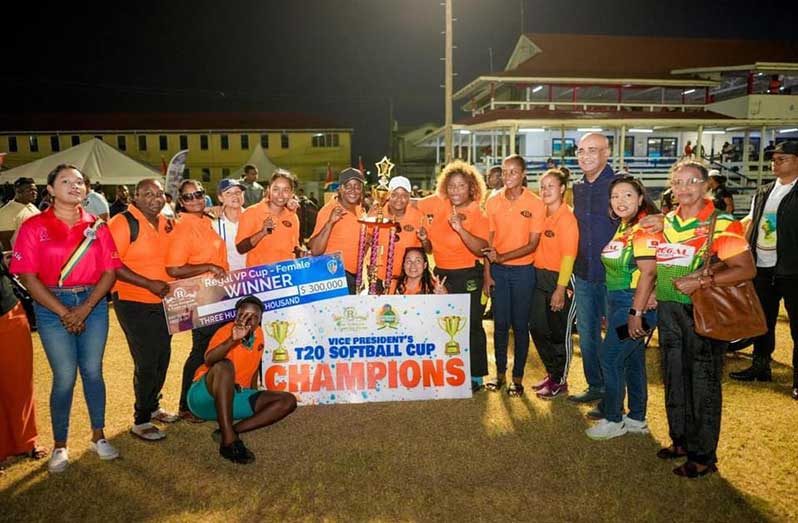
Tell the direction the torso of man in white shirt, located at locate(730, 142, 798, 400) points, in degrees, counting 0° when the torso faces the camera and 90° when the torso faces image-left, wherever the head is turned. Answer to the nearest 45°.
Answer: approximately 45°

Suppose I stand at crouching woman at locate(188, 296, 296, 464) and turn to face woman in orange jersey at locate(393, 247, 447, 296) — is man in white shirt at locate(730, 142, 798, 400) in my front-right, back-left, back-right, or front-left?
front-right

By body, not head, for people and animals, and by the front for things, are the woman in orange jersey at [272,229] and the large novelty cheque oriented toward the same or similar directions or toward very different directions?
same or similar directions

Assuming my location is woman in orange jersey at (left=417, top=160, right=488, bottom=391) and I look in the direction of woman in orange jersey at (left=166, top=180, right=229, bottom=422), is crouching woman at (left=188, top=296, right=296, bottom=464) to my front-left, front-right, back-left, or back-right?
front-left

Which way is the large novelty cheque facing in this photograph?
toward the camera

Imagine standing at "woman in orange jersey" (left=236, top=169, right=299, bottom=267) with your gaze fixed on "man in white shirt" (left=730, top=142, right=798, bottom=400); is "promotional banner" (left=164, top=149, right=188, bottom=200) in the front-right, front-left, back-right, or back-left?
back-left

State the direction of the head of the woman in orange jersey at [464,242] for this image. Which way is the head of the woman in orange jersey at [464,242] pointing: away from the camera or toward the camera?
toward the camera

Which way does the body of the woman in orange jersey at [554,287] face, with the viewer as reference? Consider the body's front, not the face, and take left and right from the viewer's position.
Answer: facing the viewer and to the left of the viewer

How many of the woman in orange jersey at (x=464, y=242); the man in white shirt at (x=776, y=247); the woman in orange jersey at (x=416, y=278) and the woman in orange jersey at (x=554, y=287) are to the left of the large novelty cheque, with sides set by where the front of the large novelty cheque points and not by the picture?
4

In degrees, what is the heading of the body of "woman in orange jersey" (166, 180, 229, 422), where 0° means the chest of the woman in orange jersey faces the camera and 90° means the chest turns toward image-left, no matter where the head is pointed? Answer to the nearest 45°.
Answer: approximately 315°

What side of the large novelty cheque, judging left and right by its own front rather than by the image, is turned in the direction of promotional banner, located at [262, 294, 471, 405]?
left

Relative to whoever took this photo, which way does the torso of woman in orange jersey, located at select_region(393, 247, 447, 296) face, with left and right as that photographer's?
facing the viewer

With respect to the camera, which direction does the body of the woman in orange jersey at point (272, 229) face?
toward the camera

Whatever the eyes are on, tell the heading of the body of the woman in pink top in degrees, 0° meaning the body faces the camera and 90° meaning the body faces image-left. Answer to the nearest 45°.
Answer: approximately 0°
